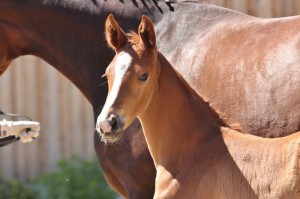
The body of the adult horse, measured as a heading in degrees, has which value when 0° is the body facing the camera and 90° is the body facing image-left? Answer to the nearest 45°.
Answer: approximately 90°

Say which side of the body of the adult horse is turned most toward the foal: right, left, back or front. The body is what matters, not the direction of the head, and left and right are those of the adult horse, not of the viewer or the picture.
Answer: left
